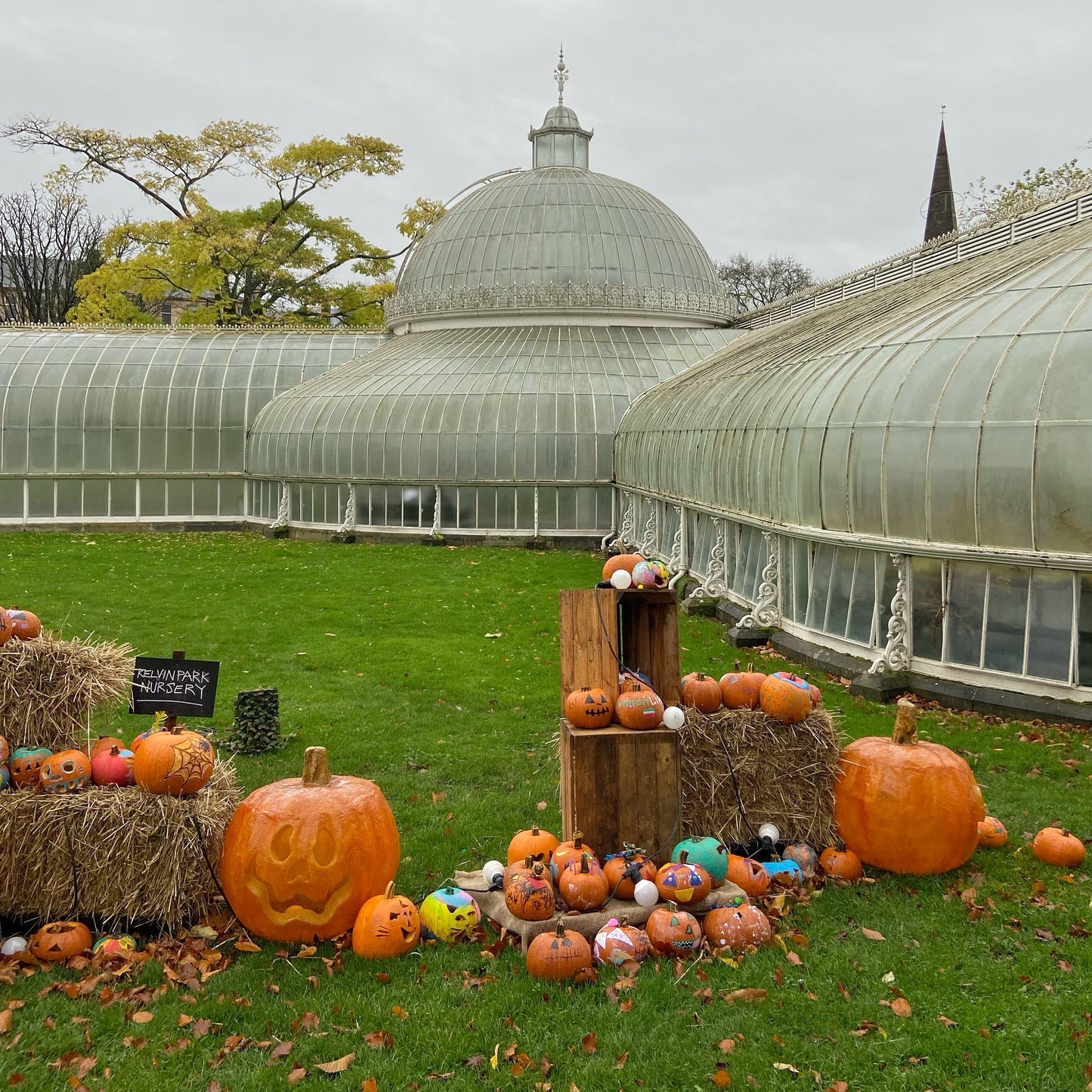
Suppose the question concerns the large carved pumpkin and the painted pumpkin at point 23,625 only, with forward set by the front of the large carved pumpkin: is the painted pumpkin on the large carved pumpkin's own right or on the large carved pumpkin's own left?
on the large carved pumpkin's own right

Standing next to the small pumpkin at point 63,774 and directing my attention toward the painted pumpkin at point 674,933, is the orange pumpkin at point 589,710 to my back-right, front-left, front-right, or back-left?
front-left

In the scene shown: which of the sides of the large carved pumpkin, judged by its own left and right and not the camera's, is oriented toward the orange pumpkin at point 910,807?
left

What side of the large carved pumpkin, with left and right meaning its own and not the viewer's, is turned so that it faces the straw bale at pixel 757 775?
left

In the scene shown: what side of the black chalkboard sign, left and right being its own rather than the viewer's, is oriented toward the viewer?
front

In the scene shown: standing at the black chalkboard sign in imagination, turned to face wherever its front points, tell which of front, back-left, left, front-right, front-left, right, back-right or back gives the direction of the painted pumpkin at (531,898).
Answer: front-left

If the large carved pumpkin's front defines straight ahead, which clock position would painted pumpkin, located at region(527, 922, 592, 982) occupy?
The painted pumpkin is roughly at 10 o'clock from the large carved pumpkin.

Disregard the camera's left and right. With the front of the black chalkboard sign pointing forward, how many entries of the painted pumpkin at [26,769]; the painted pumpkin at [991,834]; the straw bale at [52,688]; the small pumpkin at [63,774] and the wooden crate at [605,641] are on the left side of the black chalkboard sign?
2

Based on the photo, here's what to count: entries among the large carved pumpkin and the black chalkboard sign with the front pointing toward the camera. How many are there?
2

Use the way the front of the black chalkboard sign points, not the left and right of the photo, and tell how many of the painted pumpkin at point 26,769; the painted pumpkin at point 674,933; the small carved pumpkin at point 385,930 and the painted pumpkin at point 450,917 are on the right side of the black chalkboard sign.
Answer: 1

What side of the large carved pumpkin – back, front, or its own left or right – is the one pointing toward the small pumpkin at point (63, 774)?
right

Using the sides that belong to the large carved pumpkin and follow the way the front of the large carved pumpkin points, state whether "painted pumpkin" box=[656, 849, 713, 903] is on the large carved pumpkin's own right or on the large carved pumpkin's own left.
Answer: on the large carved pumpkin's own left

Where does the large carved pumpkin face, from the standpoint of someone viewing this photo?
facing the viewer

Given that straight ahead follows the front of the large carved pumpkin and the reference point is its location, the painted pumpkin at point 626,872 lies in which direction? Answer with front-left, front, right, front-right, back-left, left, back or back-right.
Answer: left

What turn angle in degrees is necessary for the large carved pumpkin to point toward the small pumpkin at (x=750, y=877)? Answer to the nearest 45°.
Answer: approximately 90° to its left

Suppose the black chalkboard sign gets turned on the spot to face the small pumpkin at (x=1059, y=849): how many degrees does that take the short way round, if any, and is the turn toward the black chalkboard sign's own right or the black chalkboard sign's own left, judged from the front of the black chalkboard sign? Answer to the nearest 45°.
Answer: approximately 90° to the black chalkboard sign's own left

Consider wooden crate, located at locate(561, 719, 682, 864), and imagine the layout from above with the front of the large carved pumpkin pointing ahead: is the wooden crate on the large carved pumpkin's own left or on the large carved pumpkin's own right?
on the large carved pumpkin's own left

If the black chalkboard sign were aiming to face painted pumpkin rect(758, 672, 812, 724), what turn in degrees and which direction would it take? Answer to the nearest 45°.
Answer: approximately 90° to its left
